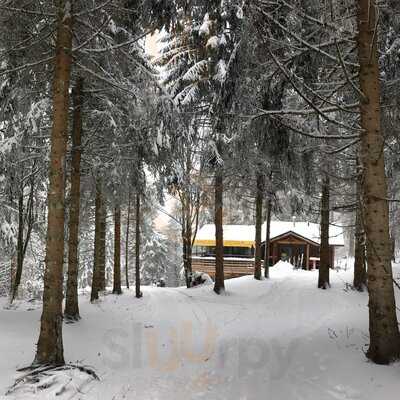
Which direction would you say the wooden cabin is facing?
toward the camera
